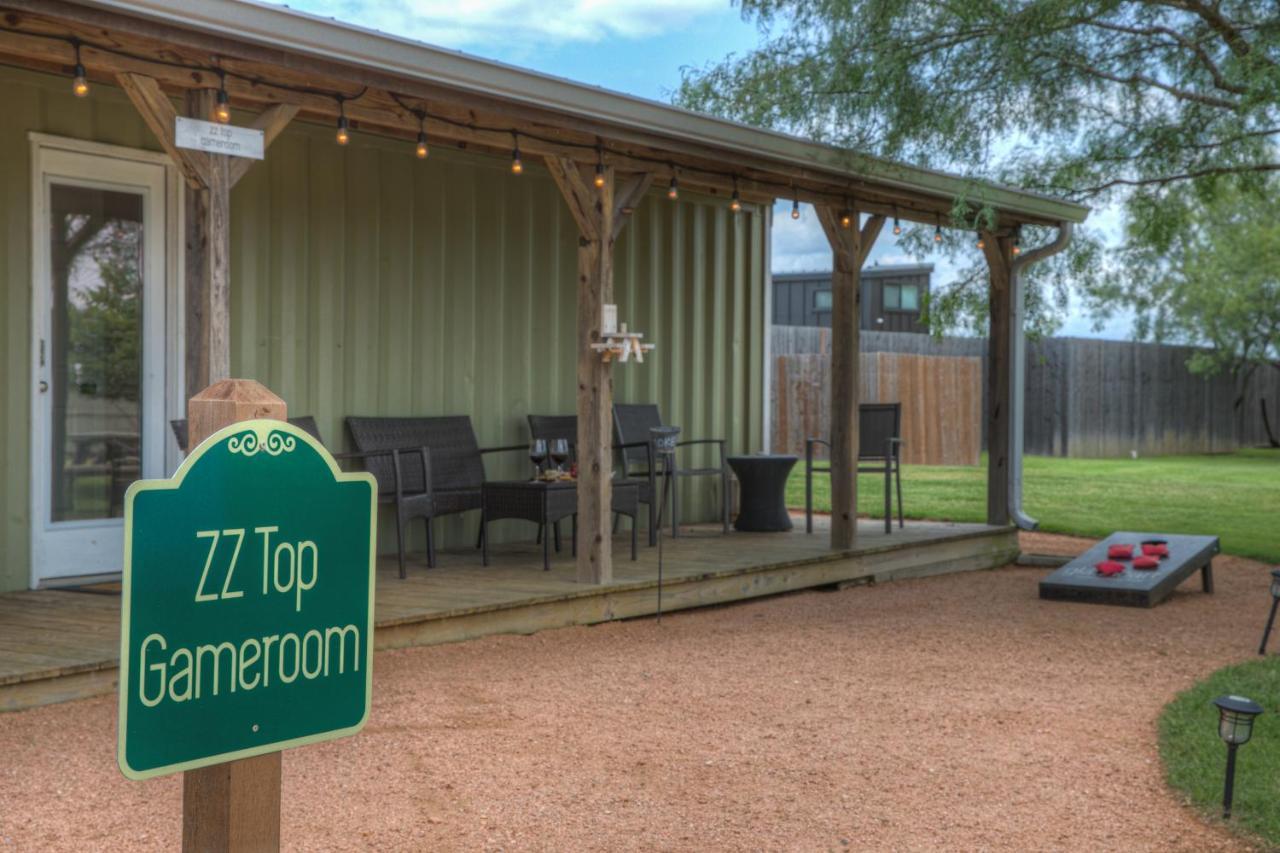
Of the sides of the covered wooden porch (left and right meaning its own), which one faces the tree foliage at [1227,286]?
left

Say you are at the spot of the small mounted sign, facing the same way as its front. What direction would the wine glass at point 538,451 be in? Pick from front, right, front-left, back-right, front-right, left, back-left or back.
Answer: back-left

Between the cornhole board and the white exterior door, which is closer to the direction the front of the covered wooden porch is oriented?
the cornhole board

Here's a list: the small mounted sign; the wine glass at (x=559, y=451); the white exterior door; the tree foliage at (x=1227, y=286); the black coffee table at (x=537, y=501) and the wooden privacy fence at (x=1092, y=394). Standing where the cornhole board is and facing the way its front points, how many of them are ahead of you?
4

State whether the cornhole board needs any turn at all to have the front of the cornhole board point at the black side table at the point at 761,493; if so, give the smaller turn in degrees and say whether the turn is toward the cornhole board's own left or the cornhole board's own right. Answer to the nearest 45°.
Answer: approximately 45° to the cornhole board's own right

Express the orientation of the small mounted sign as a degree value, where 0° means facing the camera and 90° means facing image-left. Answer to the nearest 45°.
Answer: approximately 0°

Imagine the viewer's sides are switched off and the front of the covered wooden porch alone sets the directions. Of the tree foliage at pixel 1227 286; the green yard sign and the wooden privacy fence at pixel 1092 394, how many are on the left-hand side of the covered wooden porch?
2

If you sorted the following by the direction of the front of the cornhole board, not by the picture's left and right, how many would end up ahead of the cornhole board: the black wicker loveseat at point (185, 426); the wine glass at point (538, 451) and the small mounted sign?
3

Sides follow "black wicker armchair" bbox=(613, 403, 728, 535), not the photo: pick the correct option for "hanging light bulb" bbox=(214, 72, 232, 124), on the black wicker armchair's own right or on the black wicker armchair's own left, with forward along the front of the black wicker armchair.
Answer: on the black wicker armchair's own right

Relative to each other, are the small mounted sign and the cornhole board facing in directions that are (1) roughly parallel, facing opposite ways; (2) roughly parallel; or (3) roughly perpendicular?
roughly perpendicular

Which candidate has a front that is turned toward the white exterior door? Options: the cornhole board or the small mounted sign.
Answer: the cornhole board

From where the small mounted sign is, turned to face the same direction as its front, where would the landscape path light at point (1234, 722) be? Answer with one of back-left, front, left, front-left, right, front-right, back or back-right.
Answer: front-left
